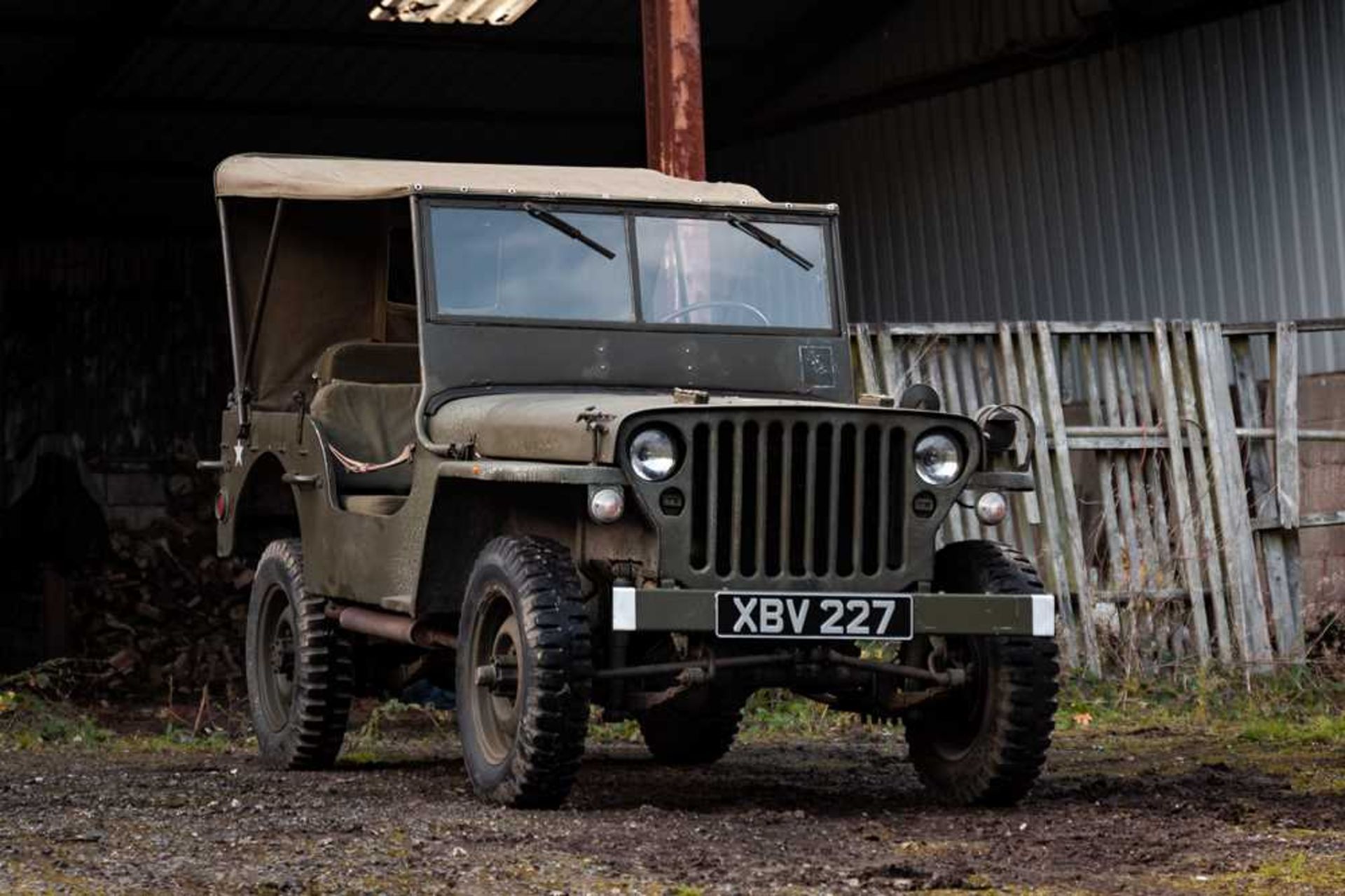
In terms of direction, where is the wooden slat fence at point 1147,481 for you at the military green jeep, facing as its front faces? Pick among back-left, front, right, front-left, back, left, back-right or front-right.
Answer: left

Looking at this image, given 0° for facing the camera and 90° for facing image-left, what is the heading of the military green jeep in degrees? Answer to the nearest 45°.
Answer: approximately 315°
